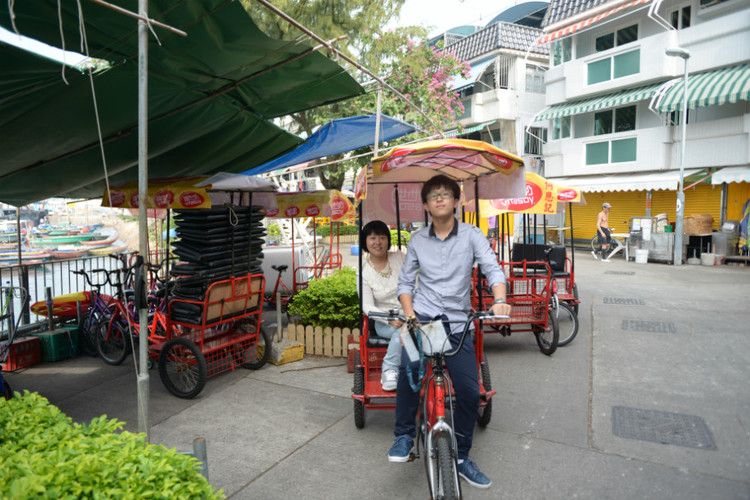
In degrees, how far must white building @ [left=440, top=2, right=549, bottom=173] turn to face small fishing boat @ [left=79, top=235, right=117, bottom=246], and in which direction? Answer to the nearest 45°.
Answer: approximately 45° to its right

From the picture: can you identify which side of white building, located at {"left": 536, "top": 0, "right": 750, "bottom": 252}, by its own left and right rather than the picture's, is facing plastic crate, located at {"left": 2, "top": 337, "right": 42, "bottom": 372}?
front

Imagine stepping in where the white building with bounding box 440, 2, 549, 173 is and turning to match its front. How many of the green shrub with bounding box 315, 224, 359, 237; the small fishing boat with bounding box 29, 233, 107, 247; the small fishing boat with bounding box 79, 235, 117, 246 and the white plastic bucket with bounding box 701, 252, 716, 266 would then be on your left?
1

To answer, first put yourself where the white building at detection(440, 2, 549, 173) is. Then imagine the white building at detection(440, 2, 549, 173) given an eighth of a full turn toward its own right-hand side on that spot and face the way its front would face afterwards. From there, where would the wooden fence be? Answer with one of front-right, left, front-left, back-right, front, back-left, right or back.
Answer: left

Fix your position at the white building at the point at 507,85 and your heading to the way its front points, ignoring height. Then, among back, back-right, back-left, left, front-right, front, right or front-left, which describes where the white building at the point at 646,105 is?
left

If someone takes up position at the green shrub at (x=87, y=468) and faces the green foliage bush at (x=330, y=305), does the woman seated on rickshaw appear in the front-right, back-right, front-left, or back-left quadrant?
front-right

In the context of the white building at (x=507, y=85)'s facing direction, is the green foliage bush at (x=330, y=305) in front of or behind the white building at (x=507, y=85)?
in front

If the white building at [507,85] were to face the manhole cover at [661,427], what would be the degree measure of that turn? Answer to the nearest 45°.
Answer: approximately 45° to its left

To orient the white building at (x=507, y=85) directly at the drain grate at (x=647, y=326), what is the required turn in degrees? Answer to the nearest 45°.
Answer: approximately 45° to its left

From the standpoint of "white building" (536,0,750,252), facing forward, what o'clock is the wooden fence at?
The wooden fence is roughly at 11 o'clock from the white building.

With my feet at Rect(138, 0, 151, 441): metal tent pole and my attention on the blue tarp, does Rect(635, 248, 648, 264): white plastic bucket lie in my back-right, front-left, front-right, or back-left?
front-right

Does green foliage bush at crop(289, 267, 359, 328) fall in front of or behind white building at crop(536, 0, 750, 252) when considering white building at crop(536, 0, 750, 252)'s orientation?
in front

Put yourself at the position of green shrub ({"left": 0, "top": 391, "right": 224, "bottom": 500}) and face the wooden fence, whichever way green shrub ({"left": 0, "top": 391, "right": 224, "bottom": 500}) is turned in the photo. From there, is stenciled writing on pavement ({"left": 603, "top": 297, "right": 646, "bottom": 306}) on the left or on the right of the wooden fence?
right

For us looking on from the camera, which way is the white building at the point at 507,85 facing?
facing the viewer and to the left of the viewer

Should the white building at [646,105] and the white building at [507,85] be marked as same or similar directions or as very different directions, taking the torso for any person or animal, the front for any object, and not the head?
same or similar directions

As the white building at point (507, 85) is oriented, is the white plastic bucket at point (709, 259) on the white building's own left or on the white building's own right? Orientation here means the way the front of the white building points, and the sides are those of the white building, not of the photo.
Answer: on the white building's own left

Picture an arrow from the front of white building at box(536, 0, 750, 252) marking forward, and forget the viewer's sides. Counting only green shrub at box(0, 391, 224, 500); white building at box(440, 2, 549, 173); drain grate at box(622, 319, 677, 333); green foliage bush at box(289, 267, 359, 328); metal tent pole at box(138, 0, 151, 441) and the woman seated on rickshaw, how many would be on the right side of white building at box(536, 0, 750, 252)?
1

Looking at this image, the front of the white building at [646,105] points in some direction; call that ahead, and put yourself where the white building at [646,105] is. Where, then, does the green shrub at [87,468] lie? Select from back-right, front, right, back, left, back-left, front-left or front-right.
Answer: front-left

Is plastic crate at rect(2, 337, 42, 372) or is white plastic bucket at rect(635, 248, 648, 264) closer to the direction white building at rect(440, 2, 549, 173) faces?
the plastic crate
